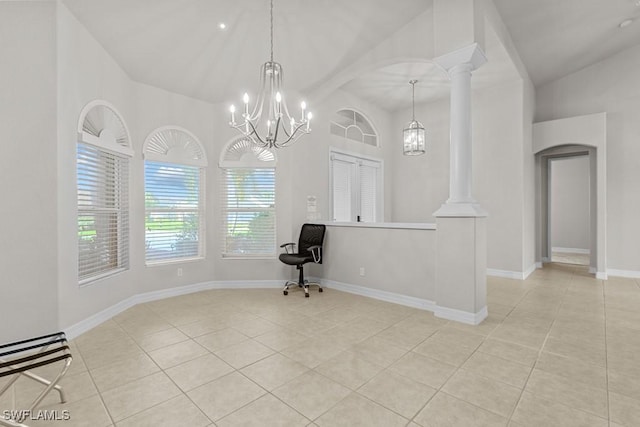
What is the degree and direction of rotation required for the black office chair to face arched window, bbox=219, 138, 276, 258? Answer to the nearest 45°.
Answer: approximately 45° to its right

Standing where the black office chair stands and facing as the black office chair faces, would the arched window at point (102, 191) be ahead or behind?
ahead

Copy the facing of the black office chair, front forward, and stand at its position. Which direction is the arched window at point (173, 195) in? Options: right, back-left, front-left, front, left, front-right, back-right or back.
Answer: front-right

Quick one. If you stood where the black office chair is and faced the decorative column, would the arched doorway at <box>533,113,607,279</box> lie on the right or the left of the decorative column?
left

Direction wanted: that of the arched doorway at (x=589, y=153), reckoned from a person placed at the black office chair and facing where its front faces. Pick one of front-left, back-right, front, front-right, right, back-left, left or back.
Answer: back-left

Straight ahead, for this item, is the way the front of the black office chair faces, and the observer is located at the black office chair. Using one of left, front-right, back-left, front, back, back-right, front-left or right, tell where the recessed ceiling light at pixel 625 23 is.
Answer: back-left

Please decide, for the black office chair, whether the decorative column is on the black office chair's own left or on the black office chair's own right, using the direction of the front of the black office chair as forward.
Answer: on the black office chair's own left

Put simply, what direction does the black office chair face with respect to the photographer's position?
facing the viewer and to the left of the viewer

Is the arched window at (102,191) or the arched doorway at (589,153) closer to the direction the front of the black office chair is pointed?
the arched window

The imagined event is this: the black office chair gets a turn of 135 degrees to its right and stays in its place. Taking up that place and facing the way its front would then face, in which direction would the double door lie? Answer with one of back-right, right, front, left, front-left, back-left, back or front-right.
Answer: front-right
